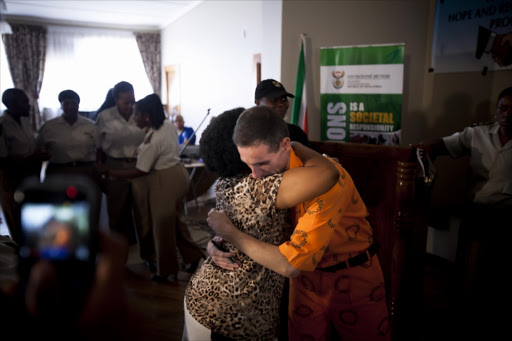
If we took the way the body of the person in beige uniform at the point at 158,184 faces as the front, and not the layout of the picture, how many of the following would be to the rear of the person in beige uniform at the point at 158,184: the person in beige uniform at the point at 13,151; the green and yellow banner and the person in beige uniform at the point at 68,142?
1

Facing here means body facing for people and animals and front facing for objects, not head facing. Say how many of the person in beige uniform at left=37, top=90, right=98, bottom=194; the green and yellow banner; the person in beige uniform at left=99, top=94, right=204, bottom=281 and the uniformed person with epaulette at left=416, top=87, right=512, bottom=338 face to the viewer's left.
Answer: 1

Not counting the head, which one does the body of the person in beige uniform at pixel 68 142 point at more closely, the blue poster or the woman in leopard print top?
the woman in leopard print top

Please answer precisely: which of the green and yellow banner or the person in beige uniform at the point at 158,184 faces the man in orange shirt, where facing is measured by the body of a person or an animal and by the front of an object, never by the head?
the green and yellow banner

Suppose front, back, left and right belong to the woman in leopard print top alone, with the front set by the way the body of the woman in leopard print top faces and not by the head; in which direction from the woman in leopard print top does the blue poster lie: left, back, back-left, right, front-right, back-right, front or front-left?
front

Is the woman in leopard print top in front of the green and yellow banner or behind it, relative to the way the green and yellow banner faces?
in front

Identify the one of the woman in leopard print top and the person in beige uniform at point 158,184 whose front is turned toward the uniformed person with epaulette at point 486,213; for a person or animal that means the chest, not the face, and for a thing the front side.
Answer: the woman in leopard print top

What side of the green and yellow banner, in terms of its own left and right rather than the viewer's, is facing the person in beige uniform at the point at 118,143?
right

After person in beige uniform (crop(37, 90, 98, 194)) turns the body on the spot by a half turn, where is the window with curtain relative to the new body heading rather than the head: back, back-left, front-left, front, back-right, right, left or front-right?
front

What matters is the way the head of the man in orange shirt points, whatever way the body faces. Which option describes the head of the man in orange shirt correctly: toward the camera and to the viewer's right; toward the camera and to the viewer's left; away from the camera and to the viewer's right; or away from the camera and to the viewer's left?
toward the camera and to the viewer's left
